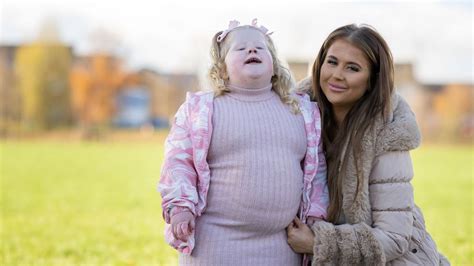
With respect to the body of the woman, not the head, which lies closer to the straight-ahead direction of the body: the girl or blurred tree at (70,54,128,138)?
the girl

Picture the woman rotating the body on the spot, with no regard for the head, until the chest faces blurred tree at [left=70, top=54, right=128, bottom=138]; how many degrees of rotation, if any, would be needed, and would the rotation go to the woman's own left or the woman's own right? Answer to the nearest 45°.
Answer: approximately 90° to the woman's own right

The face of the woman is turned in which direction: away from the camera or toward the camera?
toward the camera

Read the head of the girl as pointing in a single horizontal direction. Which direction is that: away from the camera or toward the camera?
toward the camera

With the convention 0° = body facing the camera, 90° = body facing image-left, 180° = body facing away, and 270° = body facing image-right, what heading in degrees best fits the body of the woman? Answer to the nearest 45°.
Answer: approximately 45°
